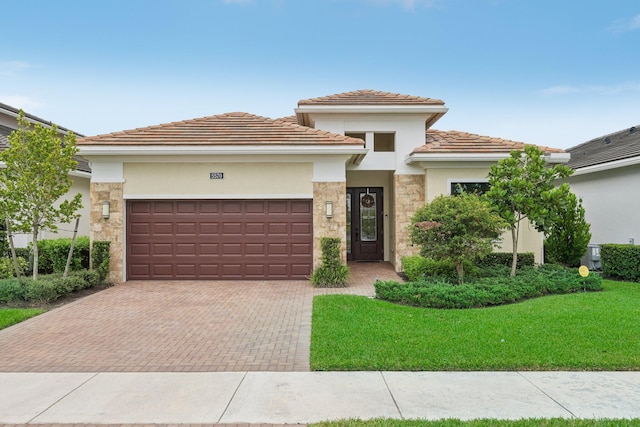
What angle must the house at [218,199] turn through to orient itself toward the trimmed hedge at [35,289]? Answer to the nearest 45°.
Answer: approximately 45° to its right

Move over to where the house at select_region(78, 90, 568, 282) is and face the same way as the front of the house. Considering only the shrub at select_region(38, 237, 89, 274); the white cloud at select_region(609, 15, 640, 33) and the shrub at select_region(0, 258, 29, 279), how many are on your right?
2

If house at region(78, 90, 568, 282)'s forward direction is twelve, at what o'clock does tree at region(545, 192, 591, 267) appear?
The tree is roughly at 9 o'clock from the house.

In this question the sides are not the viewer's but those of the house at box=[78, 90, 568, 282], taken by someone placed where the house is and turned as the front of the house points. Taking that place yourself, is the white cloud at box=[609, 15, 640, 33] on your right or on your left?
on your left

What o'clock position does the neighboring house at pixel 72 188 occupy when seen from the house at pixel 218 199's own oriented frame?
The neighboring house is roughly at 4 o'clock from the house.

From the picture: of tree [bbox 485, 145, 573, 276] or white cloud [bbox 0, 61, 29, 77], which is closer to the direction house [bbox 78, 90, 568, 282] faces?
the tree

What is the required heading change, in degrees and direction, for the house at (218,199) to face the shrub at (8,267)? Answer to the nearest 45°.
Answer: approximately 90° to its right

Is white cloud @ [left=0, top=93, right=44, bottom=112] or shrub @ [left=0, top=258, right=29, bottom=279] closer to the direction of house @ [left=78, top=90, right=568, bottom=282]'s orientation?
the shrub

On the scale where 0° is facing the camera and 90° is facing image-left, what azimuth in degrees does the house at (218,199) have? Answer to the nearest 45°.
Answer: approximately 0°

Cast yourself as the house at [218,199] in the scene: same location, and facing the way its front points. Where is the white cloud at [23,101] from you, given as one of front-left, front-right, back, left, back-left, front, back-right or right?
back-right

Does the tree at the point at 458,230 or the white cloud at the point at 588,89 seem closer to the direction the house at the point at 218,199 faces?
the tree
